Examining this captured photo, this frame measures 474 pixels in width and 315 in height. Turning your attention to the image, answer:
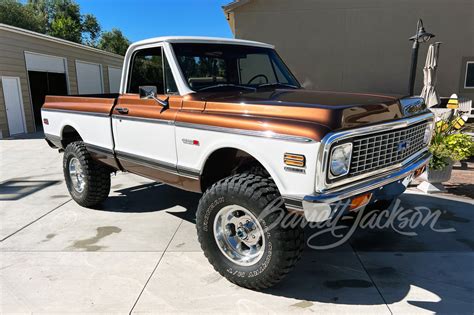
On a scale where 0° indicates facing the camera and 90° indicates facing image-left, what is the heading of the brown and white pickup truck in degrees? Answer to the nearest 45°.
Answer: approximately 315°

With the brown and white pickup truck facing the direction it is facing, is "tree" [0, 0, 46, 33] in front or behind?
behind

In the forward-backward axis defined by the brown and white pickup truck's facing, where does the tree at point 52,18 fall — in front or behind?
behind

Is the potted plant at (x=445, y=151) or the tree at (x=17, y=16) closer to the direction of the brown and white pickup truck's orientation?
the potted plant

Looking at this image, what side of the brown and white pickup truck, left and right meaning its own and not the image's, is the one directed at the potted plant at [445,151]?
left

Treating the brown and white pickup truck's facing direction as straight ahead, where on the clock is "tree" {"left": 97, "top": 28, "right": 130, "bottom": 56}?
The tree is roughly at 7 o'clock from the brown and white pickup truck.
